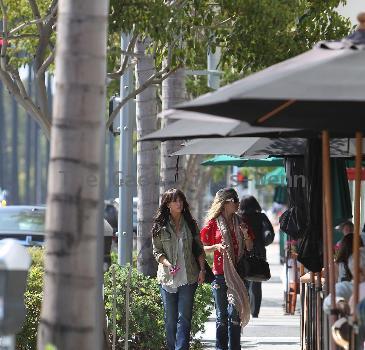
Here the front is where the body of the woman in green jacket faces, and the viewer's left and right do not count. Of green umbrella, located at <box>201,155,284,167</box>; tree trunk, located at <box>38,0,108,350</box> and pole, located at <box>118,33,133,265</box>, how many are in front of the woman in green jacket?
1

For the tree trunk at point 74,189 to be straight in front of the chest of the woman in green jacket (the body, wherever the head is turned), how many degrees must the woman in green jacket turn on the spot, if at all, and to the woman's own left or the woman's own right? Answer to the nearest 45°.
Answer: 0° — they already face it

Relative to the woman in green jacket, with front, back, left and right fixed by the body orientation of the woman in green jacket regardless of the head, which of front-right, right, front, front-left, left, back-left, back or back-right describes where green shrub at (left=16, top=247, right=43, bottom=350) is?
right

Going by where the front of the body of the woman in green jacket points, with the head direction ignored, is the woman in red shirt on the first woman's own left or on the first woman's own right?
on the first woman's own left

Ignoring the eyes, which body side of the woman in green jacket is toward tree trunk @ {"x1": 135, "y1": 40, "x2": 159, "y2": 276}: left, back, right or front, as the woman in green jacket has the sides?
back

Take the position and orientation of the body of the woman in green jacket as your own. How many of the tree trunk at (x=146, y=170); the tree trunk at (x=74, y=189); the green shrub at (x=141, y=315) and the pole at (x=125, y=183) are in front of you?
1

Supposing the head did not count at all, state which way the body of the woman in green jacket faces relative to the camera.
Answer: toward the camera

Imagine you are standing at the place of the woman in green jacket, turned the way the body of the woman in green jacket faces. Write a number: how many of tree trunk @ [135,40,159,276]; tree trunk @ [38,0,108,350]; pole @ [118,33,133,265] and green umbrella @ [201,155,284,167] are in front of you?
1
